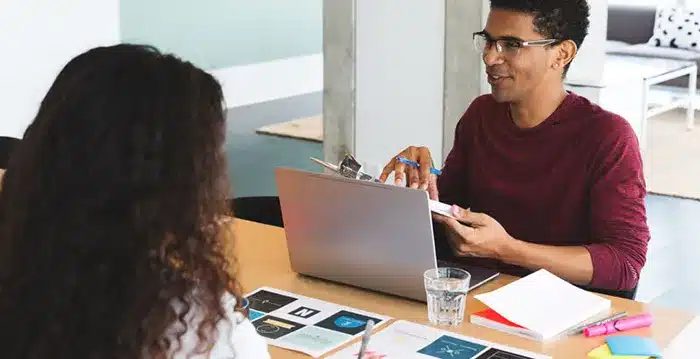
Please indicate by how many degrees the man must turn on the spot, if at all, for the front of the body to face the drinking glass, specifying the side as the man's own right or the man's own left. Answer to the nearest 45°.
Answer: approximately 45° to the man's own left

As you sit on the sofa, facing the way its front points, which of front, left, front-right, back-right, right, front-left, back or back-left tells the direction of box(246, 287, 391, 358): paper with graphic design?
front

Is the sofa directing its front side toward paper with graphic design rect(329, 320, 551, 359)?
yes

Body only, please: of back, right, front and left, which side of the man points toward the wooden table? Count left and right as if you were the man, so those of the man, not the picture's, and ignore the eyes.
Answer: front

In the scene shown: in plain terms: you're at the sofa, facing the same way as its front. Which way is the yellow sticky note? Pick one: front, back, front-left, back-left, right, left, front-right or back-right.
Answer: front

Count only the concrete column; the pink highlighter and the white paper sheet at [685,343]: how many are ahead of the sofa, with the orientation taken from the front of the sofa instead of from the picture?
3

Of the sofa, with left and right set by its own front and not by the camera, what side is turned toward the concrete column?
front

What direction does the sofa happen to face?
toward the camera

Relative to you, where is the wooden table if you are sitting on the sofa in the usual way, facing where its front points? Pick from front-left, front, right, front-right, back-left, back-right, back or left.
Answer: front

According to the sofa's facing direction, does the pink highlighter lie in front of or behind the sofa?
in front

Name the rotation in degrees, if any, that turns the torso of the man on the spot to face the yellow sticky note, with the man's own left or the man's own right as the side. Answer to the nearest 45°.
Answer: approximately 45° to the man's own left

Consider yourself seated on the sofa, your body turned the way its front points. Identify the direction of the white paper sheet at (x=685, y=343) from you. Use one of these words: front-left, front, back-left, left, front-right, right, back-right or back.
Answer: front

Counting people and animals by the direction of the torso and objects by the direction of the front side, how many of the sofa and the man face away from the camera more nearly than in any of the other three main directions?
0

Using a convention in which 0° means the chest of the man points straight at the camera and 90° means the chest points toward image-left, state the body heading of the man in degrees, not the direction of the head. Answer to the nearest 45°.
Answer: approximately 45°

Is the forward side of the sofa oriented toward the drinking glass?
yes
